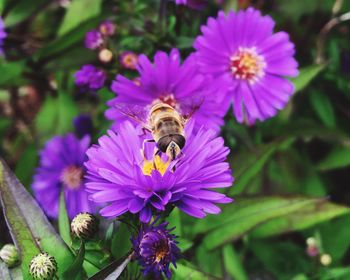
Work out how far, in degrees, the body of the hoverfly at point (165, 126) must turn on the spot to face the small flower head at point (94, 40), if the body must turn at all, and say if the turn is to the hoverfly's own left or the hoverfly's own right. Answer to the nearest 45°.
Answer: approximately 135° to the hoverfly's own right

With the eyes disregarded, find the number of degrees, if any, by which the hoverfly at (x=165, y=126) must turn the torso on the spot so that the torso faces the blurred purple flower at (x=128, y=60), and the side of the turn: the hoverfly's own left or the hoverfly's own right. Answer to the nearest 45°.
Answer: approximately 135° to the hoverfly's own right

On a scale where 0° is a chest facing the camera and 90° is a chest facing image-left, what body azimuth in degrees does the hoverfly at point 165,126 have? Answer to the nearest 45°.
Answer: approximately 0°
